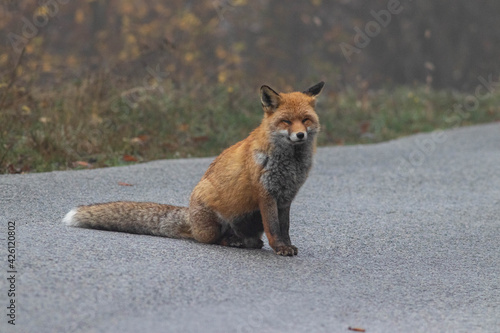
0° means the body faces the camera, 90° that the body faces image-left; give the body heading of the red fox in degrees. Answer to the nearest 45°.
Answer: approximately 315°
